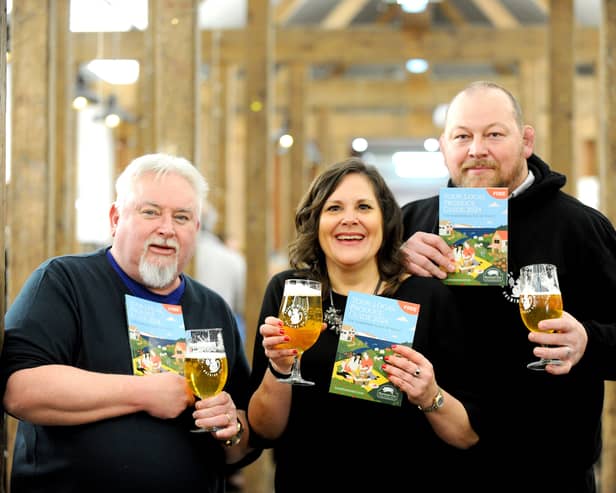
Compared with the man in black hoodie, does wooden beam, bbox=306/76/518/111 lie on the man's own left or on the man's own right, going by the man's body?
on the man's own right

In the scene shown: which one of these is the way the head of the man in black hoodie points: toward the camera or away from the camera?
toward the camera

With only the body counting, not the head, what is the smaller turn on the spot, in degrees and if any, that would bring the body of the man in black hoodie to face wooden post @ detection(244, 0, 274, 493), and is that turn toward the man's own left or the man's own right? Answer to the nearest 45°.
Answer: approximately 90° to the man's own right

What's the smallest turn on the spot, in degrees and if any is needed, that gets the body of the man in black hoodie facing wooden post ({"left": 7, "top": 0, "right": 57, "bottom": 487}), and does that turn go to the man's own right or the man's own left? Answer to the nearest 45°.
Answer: approximately 45° to the man's own right

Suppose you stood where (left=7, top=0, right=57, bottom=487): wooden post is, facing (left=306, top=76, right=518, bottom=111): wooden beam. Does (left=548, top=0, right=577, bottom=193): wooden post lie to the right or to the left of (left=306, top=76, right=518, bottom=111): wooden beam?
right

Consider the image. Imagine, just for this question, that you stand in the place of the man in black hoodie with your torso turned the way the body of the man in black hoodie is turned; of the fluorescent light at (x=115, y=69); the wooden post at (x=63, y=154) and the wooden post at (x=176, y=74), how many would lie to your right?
3

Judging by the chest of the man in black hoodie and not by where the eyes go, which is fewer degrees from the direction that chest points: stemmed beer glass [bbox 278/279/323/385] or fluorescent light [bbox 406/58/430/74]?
the stemmed beer glass

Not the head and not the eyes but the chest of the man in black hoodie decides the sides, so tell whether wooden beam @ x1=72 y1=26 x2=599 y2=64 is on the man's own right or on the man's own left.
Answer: on the man's own right

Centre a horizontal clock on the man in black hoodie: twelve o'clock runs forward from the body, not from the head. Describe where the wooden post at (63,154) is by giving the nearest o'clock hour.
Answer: The wooden post is roughly at 3 o'clock from the man in black hoodie.

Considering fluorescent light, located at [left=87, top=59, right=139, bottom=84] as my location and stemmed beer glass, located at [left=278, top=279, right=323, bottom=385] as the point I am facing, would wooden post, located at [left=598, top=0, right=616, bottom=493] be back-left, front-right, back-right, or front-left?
front-left

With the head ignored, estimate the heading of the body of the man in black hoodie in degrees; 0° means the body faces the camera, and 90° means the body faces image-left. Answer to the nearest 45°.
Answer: approximately 45°

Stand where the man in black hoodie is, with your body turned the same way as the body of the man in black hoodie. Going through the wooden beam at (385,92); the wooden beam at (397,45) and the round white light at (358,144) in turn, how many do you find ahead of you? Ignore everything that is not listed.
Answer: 0
